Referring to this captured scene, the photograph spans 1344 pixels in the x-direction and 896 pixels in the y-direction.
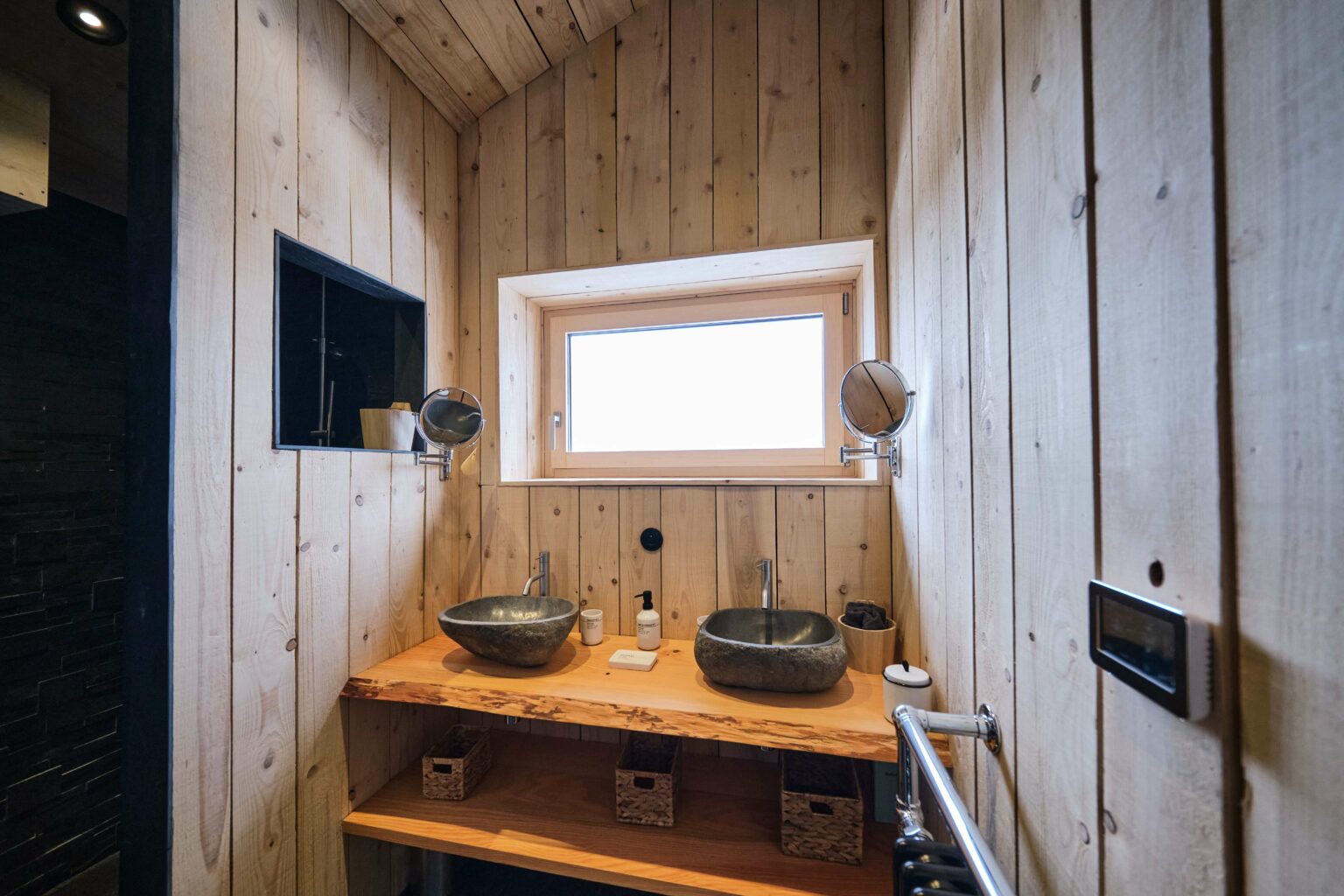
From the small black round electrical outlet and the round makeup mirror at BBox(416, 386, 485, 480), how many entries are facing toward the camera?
2

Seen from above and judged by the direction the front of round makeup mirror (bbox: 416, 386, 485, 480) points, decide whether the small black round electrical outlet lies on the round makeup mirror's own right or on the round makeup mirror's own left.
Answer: on the round makeup mirror's own left

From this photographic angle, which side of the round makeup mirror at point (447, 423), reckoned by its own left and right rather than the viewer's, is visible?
front

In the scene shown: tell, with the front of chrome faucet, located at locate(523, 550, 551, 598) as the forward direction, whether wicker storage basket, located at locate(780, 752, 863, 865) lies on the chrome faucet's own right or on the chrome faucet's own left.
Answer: on the chrome faucet's own left

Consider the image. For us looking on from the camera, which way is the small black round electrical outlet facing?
facing the viewer

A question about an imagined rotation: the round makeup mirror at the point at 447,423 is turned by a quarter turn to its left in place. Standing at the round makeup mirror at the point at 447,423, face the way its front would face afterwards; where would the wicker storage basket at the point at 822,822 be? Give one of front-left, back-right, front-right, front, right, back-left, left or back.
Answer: front-right

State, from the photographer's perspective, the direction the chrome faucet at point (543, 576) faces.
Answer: facing the viewer and to the left of the viewer

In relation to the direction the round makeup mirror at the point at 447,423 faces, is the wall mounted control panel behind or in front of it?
in front
